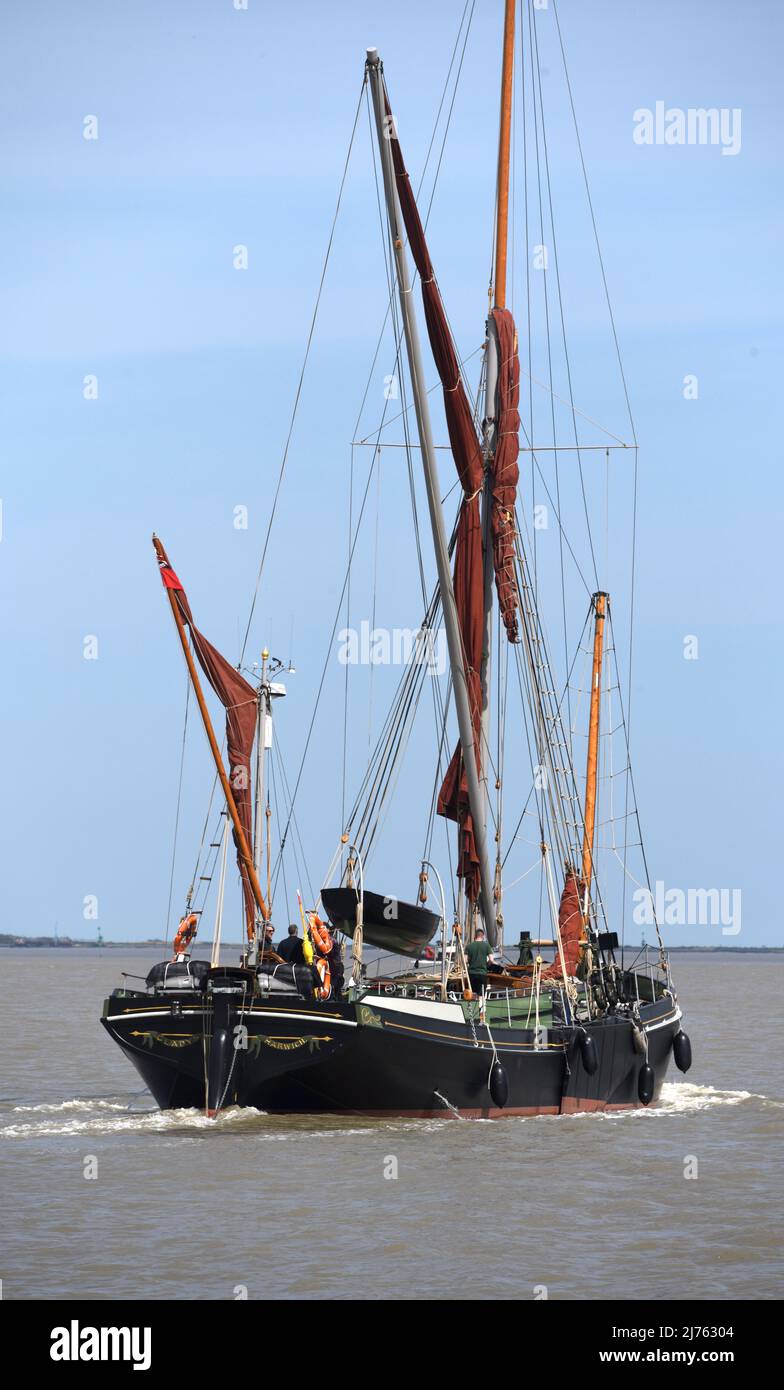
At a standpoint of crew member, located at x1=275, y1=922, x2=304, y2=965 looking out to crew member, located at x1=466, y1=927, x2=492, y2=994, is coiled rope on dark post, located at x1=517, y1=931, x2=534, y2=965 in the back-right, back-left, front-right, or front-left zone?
front-left

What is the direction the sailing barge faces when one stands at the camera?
facing away from the viewer and to the right of the viewer

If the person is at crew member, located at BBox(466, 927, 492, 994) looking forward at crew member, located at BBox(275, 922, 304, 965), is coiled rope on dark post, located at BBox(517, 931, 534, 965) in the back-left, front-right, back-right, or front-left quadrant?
back-right
